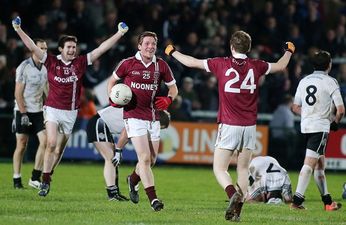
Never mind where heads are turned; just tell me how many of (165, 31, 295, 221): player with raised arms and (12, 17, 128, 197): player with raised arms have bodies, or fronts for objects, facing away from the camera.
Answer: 1

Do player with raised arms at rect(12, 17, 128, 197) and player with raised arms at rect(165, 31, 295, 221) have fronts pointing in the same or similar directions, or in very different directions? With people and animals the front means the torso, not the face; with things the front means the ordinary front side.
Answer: very different directions

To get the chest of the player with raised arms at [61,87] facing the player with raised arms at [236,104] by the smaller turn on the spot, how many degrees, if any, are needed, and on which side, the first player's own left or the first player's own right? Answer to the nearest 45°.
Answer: approximately 45° to the first player's own left

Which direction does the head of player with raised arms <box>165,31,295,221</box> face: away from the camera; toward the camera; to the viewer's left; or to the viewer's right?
away from the camera

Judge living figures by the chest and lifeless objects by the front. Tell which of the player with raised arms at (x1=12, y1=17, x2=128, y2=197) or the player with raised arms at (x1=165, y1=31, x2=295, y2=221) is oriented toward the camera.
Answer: the player with raised arms at (x1=12, y1=17, x2=128, y2=197)

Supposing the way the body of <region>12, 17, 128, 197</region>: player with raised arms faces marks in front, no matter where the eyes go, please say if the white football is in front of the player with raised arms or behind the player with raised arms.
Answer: in front

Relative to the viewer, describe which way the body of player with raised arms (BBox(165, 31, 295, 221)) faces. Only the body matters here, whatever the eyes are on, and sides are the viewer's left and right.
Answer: facing away from the viewer

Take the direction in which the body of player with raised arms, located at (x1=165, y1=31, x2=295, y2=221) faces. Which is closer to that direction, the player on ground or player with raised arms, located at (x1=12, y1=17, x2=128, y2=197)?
the player on ground

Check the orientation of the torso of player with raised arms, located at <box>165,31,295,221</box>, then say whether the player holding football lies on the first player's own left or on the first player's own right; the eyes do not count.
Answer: on the first player's own left

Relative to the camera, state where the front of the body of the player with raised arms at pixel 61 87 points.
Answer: toward the camera
